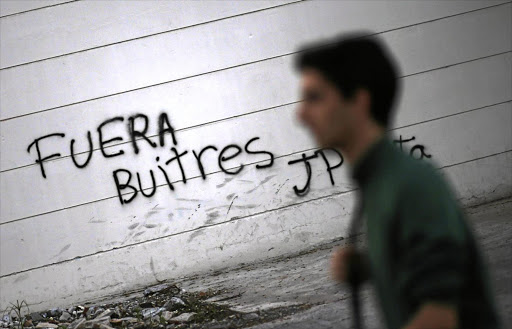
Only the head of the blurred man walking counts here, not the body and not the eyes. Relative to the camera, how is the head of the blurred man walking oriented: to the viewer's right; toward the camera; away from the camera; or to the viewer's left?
to the viewer's left

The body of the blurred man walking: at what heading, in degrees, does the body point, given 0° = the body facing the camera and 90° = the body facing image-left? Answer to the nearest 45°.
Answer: approximately 90°
